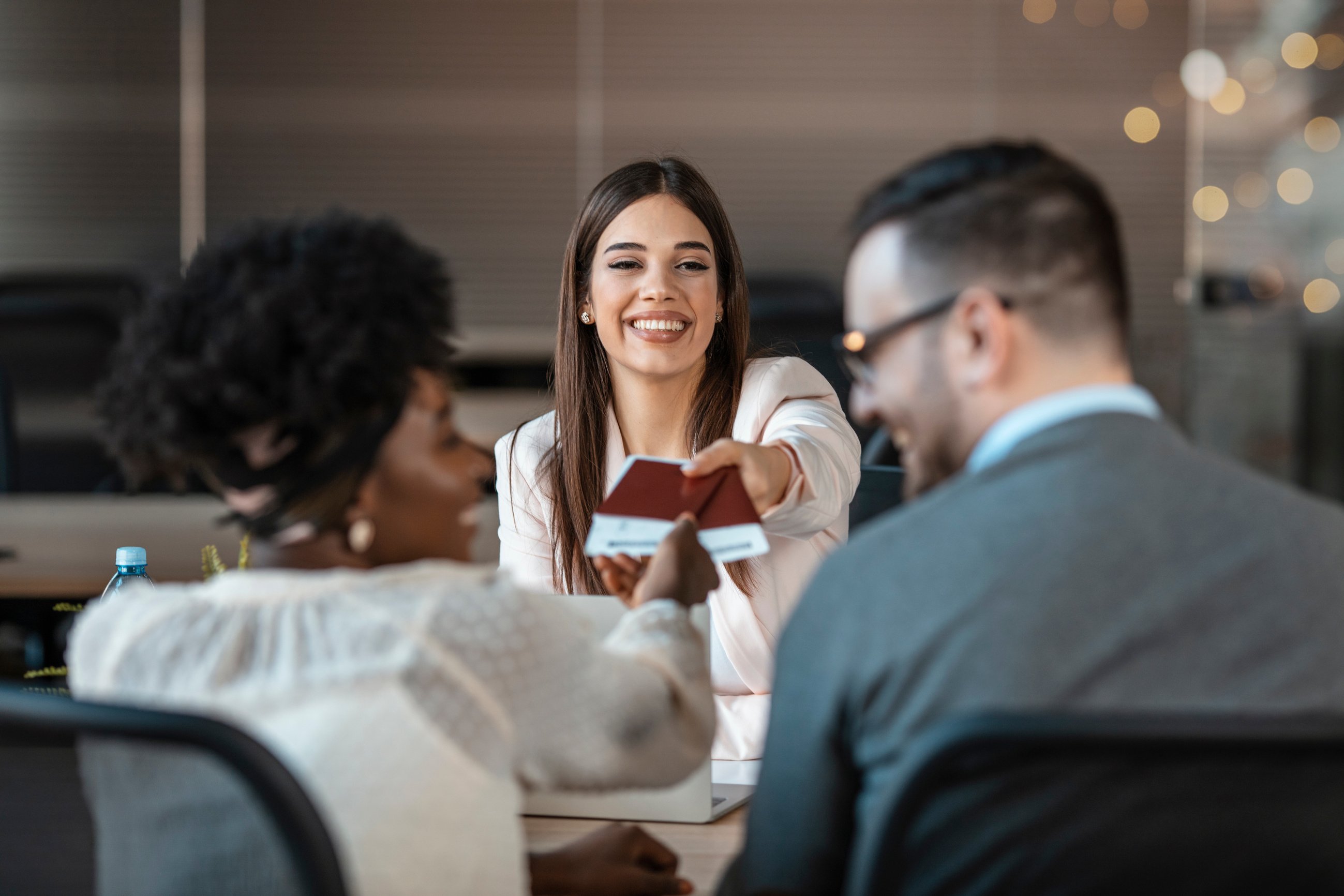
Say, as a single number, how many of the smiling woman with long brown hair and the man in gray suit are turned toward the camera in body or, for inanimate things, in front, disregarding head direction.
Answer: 1

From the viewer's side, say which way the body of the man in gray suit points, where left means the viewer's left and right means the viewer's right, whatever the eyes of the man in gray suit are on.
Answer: facing away from the viewer and to the left of the viewer

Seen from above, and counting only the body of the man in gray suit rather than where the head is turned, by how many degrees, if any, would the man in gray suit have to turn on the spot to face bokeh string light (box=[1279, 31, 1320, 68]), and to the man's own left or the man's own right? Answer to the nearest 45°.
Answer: approximately 45° to the man's own right

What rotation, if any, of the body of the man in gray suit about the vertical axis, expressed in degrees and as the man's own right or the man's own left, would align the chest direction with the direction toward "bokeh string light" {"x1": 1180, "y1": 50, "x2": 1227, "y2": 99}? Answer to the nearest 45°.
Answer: approximately 45° to the man's own right

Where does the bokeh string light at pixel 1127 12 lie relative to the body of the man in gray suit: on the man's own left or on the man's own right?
on the man's own right

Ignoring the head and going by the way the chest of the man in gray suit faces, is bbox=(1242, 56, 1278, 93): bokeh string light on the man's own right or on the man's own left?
on the man's own right

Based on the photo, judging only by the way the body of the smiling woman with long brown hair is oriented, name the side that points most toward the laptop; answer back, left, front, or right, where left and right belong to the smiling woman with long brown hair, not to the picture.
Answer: front

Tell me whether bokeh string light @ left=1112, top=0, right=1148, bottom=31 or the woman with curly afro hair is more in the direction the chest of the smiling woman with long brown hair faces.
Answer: the woman with curly afro hair

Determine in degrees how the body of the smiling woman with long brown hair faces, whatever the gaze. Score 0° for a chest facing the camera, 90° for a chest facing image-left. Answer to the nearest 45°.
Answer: approximately 0°

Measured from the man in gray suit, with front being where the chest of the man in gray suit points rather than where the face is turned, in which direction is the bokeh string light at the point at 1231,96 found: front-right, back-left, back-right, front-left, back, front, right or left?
front-right

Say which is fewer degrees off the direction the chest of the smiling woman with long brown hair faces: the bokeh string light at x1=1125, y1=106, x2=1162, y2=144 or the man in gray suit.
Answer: the man in gray suit

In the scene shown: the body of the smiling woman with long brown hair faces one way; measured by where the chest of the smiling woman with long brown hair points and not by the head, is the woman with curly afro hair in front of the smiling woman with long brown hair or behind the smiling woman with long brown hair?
in front

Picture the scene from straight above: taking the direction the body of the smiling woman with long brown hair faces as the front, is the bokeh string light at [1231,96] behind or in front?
behind
